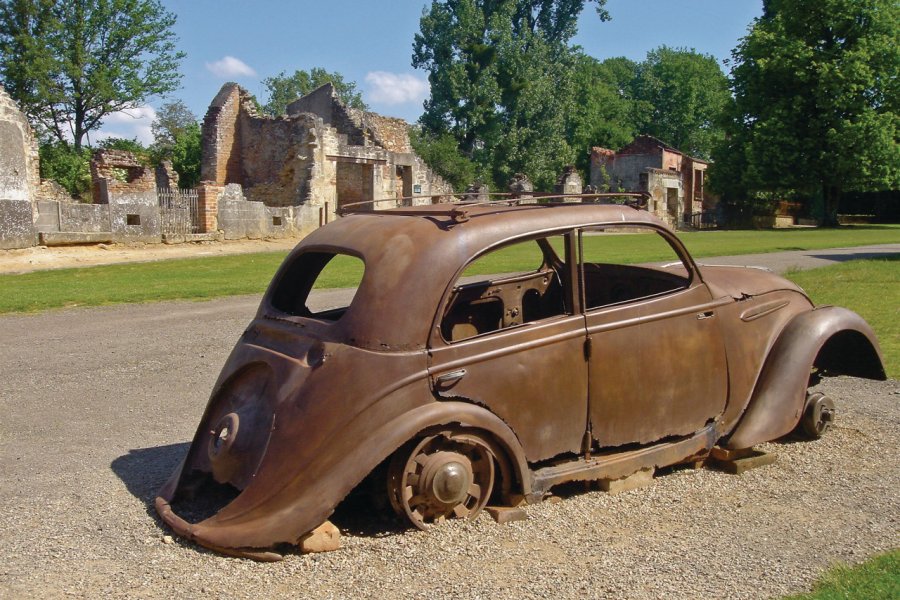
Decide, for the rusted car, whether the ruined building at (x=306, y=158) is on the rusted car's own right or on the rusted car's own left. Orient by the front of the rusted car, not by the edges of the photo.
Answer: on the rusted car's own left

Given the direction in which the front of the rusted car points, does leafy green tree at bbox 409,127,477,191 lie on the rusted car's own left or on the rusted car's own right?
on the rusted car's own left

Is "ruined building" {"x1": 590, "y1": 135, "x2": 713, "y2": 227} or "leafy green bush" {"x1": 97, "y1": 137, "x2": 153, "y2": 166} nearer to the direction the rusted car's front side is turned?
the ruined building

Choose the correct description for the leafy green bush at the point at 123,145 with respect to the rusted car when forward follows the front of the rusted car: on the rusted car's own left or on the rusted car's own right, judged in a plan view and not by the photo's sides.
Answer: on the rusted car's own left

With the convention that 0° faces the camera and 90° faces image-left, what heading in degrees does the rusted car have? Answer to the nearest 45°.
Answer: approximately 225°

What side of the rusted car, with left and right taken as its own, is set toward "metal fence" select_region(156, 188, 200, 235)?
left

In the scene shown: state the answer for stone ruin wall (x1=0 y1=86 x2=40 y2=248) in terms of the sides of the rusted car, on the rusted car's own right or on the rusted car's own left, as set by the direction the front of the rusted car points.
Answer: on the rusted car's own left

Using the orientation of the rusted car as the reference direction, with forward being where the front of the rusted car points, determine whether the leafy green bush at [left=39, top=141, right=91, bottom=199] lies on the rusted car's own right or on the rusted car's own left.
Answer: on the rusted car's own left

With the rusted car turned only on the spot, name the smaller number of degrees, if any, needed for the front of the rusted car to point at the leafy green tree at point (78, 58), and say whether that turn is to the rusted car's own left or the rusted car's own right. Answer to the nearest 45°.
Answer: approximately 90° to the rusted car's own left
